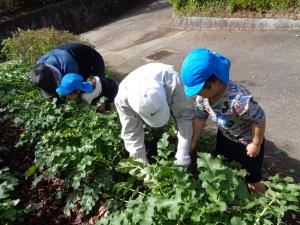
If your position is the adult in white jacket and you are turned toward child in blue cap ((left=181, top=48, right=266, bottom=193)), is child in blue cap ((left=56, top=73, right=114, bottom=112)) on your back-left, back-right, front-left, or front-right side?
back-left

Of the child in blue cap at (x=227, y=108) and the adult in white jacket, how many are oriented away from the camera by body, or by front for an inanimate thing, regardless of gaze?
0

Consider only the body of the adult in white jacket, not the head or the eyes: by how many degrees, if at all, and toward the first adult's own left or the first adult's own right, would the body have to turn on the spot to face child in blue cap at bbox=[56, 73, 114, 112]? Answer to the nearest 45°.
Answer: approximately 135° to the first adult's own right

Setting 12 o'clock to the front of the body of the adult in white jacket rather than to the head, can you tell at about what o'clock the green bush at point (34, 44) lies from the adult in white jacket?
The green bush is roughly at 5 o'clock from the adult in white jacket.

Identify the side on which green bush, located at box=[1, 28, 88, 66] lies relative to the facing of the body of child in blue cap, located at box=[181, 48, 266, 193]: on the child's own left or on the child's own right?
on the child's own right

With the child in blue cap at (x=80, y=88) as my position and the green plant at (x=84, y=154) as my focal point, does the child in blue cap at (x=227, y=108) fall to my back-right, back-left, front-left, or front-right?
front-left

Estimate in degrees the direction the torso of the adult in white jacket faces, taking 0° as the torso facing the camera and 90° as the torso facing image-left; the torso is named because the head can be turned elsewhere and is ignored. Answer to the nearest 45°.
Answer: approximately 0°

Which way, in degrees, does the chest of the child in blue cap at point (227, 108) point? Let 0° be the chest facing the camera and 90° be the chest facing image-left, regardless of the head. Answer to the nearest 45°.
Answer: approximately 45°
